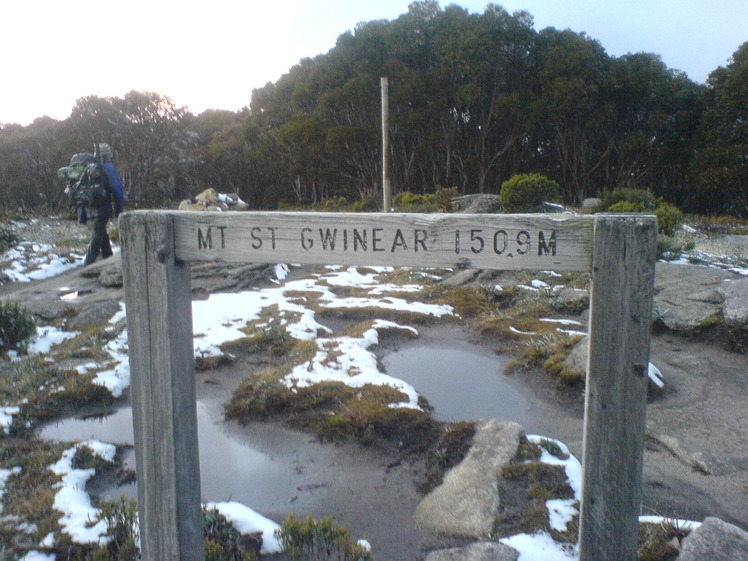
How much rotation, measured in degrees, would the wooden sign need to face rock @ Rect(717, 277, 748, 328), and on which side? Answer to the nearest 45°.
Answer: approximately 135° to its left

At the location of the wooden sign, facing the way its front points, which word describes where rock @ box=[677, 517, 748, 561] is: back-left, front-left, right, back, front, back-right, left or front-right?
left

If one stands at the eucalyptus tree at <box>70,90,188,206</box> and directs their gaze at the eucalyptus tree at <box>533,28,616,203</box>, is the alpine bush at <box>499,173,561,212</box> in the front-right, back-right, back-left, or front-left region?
front-right

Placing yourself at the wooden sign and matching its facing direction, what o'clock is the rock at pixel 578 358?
The rock is roughly at 7 o'clock from the wooden sign.

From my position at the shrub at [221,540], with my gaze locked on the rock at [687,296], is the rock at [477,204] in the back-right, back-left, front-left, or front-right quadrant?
front-left

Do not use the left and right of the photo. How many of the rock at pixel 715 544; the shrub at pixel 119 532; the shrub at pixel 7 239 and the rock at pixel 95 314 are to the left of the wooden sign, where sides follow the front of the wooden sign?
1

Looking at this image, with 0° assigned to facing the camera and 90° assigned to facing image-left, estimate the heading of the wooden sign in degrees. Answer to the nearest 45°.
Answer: approximately 0°

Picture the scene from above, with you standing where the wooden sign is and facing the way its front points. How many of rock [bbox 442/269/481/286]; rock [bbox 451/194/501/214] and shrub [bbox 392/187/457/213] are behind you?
3

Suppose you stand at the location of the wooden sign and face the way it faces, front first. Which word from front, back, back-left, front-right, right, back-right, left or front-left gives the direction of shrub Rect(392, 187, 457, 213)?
back
